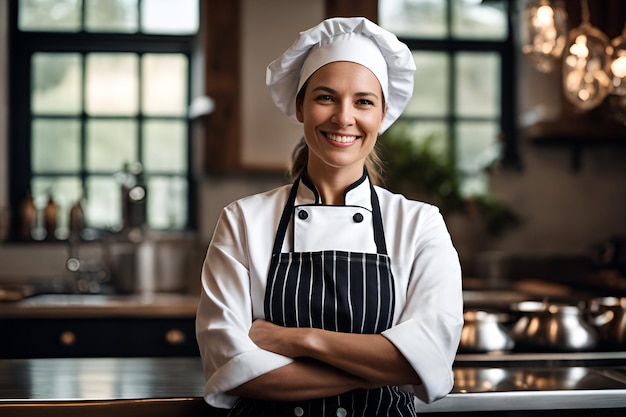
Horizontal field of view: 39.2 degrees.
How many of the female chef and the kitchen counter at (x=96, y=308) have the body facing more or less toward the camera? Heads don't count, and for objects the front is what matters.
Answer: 2

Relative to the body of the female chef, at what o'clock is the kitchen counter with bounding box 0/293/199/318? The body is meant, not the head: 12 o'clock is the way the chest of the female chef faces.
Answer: The kitchen counter is roughly at 5 o'clock from the female chef.

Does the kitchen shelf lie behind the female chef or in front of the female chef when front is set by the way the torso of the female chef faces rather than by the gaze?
behind

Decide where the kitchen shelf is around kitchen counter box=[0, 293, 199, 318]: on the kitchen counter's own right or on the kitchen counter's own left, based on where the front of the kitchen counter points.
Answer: on the kitchen counter's own left

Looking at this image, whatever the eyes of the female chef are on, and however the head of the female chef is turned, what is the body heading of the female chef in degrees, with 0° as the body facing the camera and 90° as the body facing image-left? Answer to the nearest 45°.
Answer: approximately 0°

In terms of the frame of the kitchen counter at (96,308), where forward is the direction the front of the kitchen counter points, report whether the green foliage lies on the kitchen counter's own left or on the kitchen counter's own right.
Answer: on the kitchen counter's own left

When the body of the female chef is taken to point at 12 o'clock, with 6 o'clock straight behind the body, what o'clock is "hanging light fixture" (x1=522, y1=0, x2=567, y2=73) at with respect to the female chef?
The hanging light fixture is roughly at 7 o'clock from the female chef.

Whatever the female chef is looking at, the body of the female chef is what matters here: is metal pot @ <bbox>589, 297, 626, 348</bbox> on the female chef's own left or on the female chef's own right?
on the female chef's own left
